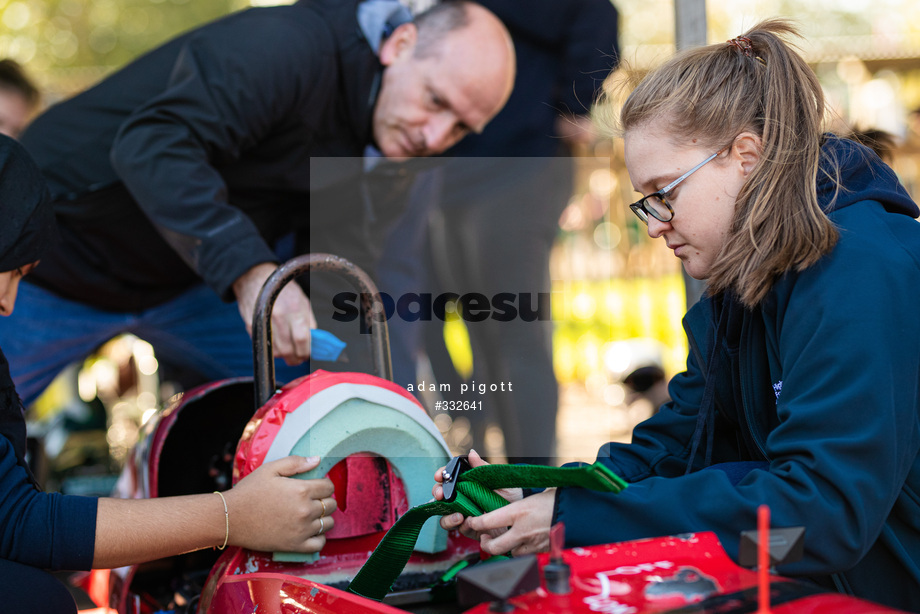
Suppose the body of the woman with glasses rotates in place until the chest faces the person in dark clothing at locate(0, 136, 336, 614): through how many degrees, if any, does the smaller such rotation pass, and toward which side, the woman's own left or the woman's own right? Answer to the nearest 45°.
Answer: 0° — they already face them

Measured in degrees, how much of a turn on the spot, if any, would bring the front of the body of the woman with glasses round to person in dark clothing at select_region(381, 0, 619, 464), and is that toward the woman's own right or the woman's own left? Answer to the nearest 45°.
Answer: approximately 90° to the woman's own right

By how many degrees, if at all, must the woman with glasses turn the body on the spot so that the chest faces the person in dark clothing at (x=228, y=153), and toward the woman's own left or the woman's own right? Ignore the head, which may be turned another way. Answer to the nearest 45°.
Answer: approximately 45° to the woman's own right

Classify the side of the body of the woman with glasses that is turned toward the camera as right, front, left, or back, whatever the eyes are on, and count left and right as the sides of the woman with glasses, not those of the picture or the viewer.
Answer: left
